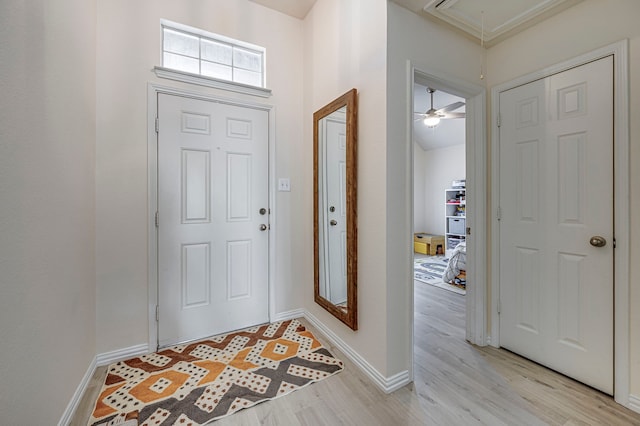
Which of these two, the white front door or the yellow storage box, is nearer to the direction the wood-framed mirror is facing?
the white front door

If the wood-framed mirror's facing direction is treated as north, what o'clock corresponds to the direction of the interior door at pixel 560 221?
The interior door is roughly at 8 o'clock from the wood-framed mirror.

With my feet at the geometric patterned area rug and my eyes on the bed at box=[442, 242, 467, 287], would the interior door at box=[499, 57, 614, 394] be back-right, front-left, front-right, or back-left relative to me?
front-right

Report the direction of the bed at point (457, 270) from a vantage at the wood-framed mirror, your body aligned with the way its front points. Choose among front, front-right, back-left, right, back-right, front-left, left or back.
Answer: back

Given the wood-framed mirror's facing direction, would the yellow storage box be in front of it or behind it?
behind

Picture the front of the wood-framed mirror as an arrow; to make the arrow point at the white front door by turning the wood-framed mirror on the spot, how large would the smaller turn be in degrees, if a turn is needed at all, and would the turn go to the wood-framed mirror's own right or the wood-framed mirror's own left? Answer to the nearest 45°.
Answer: approximately 45° to the wood-framed mirror's own right

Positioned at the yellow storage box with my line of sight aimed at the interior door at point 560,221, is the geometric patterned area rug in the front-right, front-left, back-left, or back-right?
front-right

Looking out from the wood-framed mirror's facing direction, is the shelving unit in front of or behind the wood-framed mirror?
behind

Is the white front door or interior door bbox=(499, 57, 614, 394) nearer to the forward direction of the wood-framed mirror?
the white front door

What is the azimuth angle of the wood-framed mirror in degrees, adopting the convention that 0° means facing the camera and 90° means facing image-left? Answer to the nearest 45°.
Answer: approximately 45°
